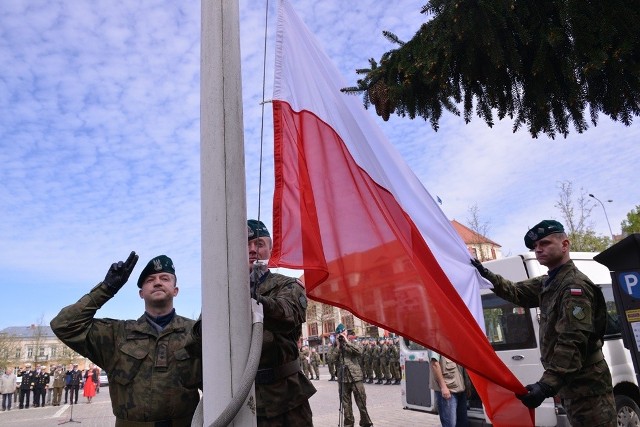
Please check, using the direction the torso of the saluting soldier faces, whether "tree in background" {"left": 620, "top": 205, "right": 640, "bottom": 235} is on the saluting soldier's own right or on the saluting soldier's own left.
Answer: on the saluting soldier's own left

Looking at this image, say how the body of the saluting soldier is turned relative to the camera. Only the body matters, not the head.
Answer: toward the camera

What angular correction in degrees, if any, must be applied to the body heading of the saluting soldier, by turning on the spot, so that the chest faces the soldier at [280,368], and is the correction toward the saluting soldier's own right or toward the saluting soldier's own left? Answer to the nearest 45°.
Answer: approximately 90° to the saluting soldier's own left

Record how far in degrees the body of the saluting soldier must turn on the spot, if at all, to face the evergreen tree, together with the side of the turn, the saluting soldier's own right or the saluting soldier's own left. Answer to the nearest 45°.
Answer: approximately 90° to the saluting soldier's own left

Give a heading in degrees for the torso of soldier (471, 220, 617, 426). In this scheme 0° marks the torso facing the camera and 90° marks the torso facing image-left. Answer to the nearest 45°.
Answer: approximately 90°

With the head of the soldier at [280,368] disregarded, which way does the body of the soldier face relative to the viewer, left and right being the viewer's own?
facing the viewer and to the left of the viewer

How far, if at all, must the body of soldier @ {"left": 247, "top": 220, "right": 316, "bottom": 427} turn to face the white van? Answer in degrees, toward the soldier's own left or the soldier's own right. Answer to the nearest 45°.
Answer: approximately 180°

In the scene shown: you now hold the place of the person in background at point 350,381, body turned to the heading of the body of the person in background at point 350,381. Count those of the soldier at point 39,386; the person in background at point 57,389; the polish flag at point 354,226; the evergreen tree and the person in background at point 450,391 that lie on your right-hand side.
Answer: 2

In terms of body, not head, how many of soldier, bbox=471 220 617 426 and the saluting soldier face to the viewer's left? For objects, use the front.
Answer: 1

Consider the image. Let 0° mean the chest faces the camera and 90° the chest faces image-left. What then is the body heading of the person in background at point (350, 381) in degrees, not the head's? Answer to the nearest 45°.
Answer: approximately 45°
